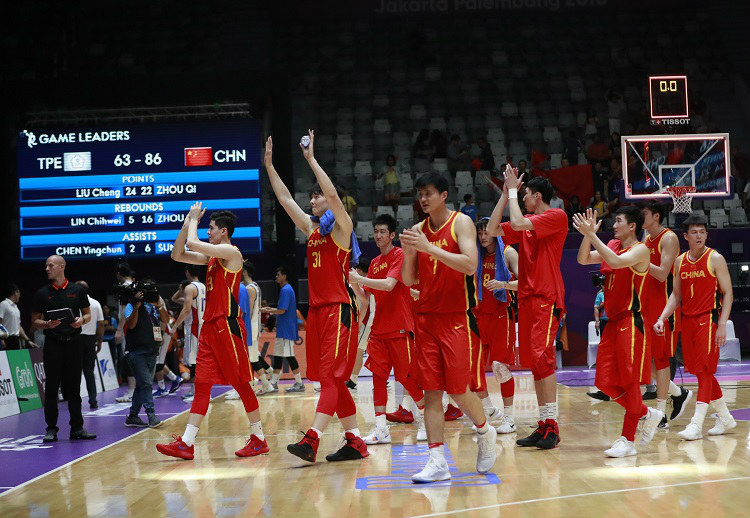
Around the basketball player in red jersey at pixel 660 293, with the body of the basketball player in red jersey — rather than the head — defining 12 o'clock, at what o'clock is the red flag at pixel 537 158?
The red flag is roughly at 4 o'clock from the basketball player in red jersey.

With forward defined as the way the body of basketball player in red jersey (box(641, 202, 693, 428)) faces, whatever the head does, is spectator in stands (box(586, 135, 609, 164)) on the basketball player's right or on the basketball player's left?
on the basketball player's right

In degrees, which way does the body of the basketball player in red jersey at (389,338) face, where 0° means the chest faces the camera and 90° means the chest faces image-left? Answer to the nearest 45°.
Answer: approximately 45°

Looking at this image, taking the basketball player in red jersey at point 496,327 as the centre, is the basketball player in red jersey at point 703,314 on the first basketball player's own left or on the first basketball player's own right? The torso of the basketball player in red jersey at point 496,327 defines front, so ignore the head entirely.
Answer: on the first basketball player's own left
